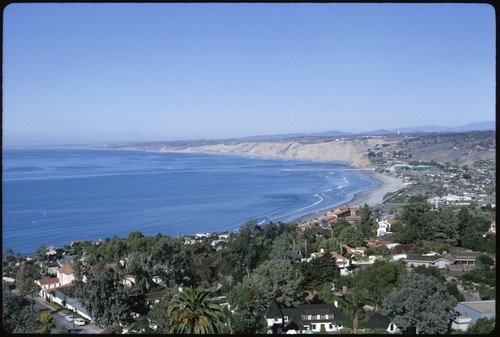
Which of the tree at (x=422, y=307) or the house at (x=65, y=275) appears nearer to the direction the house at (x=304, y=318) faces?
the tree

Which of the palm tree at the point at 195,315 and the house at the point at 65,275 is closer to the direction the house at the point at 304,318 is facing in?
the palm tree

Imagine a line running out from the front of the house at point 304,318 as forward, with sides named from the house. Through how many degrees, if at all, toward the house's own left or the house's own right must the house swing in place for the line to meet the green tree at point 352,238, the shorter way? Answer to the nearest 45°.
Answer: approximately 180°

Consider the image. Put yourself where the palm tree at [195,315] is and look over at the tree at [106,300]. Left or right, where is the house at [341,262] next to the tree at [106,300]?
right

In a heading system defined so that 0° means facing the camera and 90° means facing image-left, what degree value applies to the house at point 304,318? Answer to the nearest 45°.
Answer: approximately 0°

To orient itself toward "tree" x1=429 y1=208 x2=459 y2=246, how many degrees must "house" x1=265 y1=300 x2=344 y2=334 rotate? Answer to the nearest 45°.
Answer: approximately 135° to its left

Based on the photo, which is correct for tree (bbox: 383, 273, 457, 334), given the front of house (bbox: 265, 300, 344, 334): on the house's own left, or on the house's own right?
on the house's own left

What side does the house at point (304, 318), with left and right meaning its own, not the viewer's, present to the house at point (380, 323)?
left

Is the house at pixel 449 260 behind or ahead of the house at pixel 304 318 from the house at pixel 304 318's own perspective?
behind

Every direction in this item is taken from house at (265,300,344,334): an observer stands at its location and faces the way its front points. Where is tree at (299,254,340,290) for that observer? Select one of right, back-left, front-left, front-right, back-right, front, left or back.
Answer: back

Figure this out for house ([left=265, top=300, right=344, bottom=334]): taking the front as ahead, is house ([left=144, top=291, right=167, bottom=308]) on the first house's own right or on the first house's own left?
on the first house's own right

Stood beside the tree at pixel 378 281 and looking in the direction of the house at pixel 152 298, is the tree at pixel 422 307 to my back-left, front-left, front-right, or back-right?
back-left

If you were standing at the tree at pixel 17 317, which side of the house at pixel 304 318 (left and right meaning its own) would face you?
right
